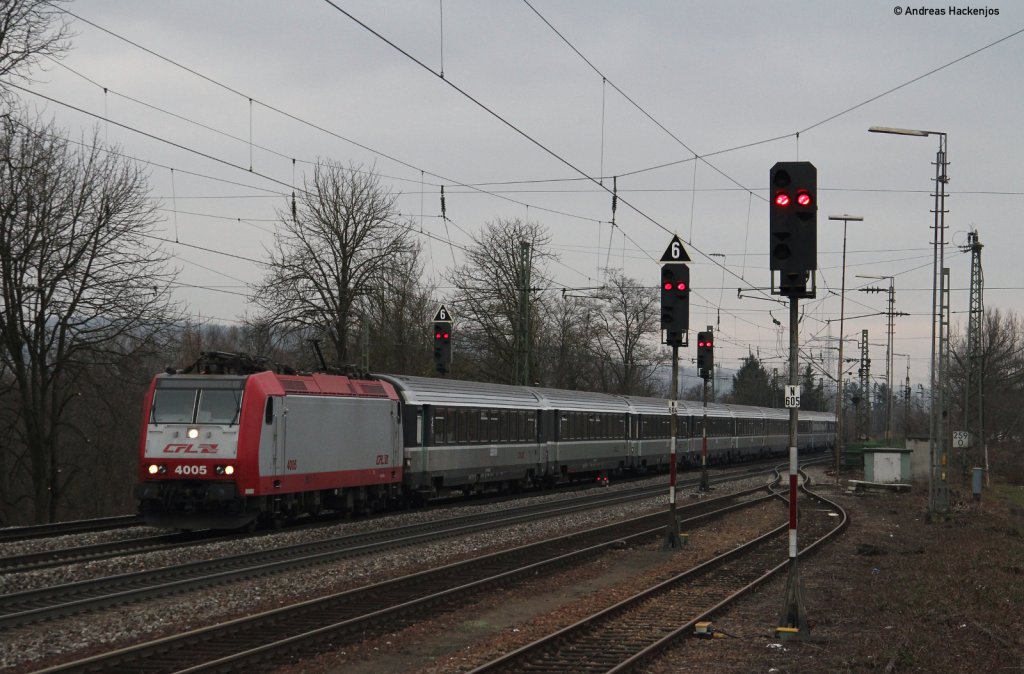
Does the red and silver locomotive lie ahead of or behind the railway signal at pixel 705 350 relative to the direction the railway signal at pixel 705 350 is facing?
ahead

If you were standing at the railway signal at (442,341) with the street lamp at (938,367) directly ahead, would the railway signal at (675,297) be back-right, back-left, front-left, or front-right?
front-right

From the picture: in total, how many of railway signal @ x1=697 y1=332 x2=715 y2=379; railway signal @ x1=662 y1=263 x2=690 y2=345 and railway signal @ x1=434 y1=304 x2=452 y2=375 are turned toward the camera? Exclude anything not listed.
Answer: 3

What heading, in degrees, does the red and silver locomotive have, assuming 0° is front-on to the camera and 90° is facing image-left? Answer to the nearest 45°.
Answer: approximately 45°

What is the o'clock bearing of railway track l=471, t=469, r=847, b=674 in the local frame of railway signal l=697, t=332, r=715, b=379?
The railway track is roughly at 12 o'clock from the railway signal.

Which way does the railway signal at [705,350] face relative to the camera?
toward the camera

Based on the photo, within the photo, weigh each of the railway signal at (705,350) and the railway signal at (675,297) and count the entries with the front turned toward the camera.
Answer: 2

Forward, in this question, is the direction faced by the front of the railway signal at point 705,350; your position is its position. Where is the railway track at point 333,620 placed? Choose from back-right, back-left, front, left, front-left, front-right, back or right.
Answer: front

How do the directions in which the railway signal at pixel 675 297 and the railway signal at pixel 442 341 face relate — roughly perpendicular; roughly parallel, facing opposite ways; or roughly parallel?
roughly parallel

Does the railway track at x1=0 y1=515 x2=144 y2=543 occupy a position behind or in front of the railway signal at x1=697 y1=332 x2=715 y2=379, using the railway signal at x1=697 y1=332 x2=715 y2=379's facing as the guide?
in front

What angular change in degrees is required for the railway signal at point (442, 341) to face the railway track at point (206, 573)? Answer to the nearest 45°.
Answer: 0° — it already faces it

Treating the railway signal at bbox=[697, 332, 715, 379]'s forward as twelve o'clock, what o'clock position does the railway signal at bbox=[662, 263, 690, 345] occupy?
the railway signal at bbox=[662, 263, 690, 345] is roughly at 12 o'clock from the railway signal at bbox=[697, 332, 715, 379].

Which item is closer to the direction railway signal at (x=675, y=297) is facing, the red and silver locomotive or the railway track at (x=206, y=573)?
the railway track

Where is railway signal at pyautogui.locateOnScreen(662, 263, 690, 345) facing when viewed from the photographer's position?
facing the viewer

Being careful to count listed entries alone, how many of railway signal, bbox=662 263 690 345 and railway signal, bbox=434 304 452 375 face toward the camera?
2
